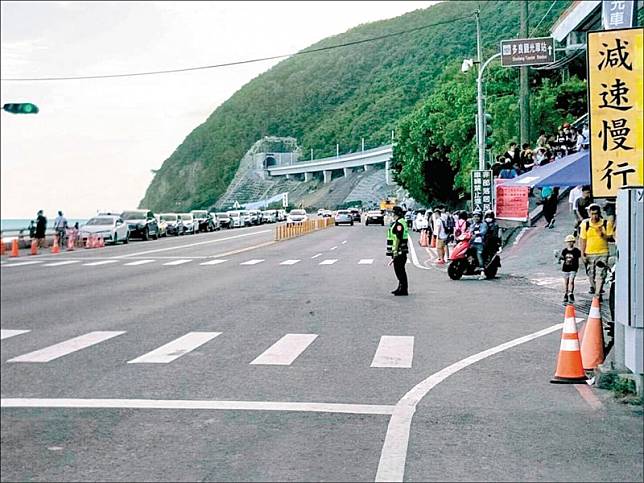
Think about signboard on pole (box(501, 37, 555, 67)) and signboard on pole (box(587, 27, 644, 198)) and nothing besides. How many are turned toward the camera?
2

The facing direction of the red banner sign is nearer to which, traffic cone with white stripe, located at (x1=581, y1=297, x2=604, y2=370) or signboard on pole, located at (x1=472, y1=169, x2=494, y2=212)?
the traffic cone with white stripe

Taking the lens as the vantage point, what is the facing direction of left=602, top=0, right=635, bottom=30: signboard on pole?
facing the viewer

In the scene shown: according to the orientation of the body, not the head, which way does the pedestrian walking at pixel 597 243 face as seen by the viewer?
toward the camera

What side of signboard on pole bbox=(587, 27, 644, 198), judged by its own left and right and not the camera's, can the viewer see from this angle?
front

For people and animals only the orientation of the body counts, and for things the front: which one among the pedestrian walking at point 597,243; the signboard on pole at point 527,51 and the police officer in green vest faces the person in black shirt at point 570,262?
the signboard on pole
